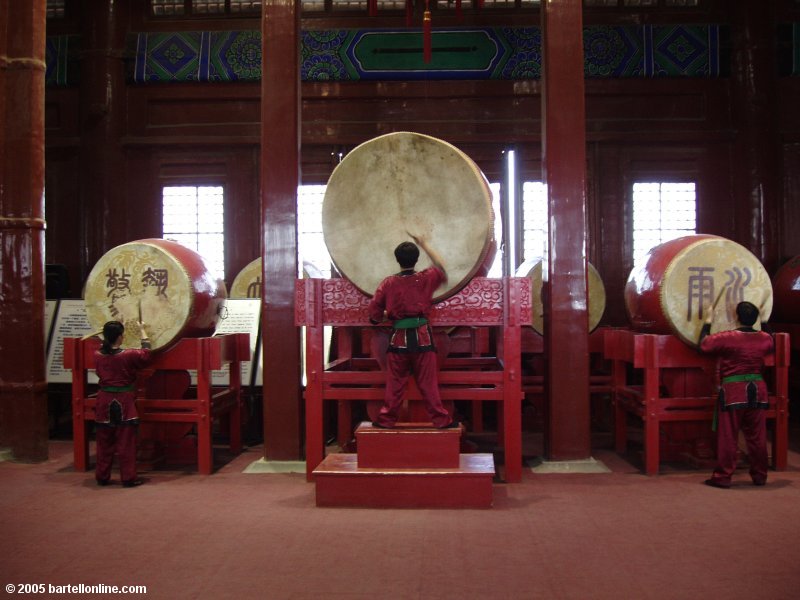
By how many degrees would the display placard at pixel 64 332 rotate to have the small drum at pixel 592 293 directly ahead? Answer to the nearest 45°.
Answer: approximately 45° to its left

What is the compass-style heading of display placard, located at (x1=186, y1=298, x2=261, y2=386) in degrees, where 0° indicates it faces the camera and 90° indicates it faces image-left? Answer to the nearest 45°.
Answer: approximately 0°

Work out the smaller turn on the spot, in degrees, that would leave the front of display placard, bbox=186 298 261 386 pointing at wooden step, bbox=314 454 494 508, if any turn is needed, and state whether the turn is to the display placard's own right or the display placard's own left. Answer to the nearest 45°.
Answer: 0° — it already faces it

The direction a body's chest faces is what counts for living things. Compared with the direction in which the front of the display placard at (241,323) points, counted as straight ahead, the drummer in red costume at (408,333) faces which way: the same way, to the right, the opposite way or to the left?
the opposite way

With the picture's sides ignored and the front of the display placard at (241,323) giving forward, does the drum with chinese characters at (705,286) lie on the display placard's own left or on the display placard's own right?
on the display placard's own left

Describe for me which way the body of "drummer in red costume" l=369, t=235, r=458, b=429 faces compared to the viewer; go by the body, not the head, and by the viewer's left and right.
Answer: facing away from the viewer

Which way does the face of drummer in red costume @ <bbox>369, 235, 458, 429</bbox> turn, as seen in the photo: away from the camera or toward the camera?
away from the camera

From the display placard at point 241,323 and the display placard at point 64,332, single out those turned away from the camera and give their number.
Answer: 0

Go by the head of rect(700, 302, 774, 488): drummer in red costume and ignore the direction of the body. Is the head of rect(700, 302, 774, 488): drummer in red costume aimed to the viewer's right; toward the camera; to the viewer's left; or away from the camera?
away from the camera

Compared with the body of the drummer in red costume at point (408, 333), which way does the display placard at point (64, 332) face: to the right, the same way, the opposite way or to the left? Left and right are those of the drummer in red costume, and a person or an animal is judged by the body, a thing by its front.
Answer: the opposite way

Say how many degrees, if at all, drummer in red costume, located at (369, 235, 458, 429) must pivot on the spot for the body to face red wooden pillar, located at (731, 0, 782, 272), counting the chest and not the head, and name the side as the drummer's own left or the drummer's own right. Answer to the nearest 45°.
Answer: approximately 45° to the drummer's own right

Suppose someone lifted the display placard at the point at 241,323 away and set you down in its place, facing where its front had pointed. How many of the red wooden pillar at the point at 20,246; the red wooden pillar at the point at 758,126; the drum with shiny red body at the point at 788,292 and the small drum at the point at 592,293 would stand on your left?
3
